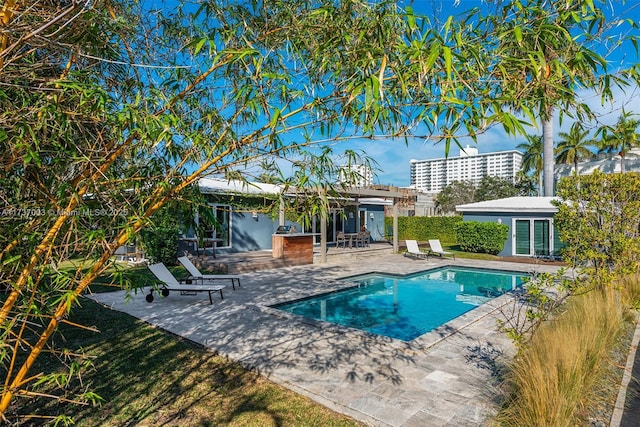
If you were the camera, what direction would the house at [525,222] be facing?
facing the viewer

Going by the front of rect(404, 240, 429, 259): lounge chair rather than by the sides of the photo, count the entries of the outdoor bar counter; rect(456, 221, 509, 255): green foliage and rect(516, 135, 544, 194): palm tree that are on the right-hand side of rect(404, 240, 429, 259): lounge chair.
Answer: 1

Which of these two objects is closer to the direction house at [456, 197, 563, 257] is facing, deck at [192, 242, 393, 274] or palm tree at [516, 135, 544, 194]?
the deck

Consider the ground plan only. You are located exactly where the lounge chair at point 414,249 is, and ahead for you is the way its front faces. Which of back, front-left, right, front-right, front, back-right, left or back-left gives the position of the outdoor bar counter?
right

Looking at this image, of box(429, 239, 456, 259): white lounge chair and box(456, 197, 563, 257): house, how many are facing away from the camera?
0

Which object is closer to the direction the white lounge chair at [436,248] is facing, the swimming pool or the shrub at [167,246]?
the swimming pool

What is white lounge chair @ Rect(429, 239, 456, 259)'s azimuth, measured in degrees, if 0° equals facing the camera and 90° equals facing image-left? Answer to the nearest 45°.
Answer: approximately 315°

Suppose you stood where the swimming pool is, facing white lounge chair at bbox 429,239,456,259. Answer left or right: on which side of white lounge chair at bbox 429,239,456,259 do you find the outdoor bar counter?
left

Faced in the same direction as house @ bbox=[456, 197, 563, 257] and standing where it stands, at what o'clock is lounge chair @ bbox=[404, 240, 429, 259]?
The lounge chair is roughly at 2 o'clock from the house.

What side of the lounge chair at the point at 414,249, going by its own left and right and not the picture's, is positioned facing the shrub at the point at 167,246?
right

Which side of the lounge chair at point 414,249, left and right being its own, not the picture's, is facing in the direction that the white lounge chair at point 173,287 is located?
right

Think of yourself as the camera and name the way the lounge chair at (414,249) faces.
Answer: facing the viewer and to the right of the viewer

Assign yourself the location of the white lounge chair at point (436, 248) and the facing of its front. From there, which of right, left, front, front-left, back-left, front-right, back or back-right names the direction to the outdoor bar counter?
right
